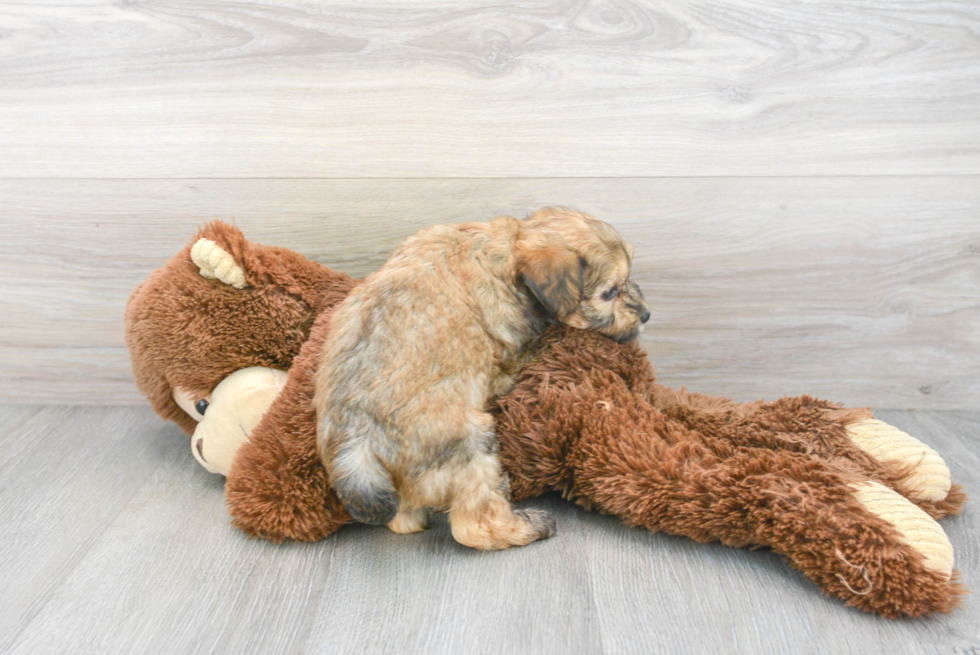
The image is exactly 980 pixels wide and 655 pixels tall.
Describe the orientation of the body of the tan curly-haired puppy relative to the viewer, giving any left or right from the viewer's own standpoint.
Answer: facing away from the viewer and to the right of the viewer
